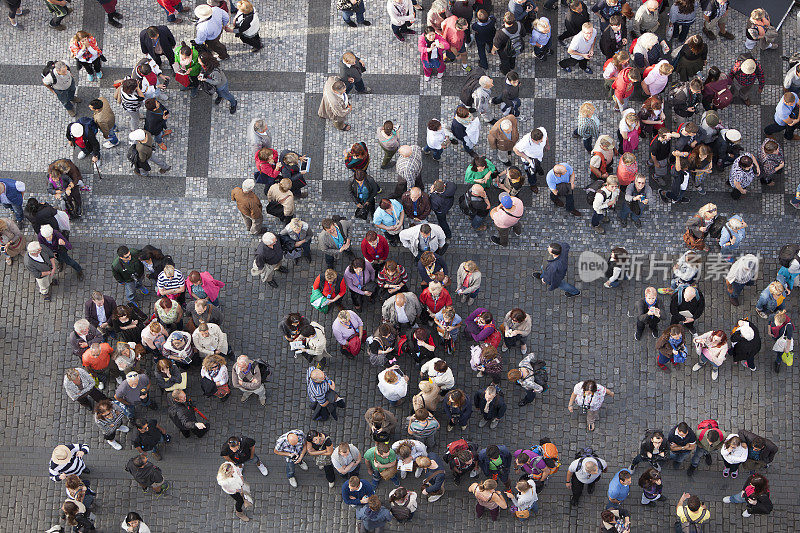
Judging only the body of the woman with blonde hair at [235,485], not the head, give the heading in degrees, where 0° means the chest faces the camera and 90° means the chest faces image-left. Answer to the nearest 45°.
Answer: approximately 315°

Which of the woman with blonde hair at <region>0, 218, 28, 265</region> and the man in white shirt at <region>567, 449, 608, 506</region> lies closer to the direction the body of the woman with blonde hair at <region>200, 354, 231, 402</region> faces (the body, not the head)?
the man in white shirt

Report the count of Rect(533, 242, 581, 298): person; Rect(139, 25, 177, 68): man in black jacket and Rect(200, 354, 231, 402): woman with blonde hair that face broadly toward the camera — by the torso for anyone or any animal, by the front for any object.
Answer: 2

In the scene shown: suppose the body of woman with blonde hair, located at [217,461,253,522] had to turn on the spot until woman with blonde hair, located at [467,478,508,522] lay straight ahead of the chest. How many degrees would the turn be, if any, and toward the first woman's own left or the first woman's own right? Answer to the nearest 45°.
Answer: approximately 45° to the first woman's own left
